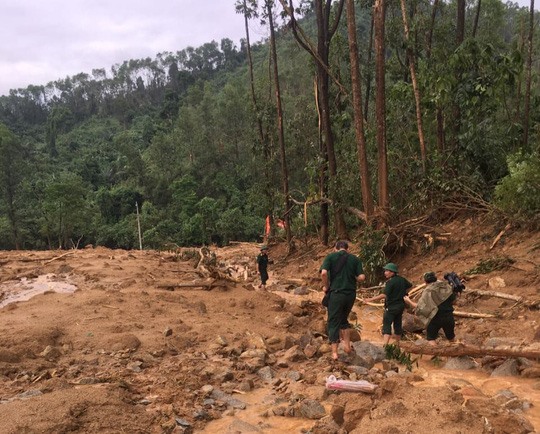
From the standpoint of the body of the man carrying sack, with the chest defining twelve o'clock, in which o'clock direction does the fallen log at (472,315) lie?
The fallen log is roughly at 2 o'clock from the man carrying sack.

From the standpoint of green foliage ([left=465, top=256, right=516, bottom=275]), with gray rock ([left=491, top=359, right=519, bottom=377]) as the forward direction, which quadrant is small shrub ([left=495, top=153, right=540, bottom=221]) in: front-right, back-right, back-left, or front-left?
back-left

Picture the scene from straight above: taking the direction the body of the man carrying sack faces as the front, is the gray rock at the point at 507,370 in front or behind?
behind

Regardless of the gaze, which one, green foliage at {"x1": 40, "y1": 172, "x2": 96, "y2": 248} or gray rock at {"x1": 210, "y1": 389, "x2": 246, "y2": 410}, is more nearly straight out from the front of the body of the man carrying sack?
the green foliage

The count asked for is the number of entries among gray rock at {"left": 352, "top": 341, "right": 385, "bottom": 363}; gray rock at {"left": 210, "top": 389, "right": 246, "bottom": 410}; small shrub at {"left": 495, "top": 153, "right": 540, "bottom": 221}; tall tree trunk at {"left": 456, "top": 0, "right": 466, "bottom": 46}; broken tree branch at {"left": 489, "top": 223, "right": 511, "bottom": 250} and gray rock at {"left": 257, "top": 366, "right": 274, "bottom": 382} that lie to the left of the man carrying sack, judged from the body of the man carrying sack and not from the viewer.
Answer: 3

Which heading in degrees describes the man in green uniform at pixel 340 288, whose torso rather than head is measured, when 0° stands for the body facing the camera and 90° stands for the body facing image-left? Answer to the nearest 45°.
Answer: approximately 180°

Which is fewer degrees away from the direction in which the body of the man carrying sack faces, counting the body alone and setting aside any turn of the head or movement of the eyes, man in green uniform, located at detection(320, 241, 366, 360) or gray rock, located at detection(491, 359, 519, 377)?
the man in green uniform

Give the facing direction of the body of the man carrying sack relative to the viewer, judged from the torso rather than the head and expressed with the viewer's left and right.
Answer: facing away from the viewer and to the left of the viewer
